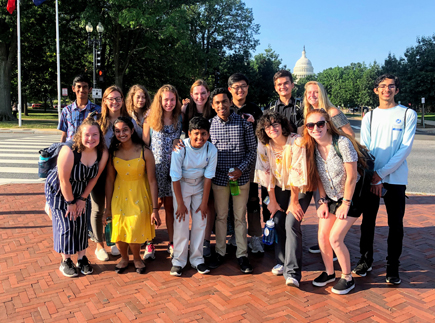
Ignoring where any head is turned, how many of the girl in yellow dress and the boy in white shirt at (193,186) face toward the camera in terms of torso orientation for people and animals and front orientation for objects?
2

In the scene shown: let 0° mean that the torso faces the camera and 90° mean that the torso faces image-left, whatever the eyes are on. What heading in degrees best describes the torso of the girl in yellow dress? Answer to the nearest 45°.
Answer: approximately 0°

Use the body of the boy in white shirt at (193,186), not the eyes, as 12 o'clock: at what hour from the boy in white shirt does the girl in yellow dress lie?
The girl in yellow dress is roughly at 3 o'clock from the boy in white shirt.

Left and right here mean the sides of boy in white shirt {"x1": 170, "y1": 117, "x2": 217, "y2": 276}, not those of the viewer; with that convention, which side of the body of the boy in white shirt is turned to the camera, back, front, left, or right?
front

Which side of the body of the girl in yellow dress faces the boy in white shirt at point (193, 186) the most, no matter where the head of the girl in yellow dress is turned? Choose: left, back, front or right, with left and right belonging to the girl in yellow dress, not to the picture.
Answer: left
